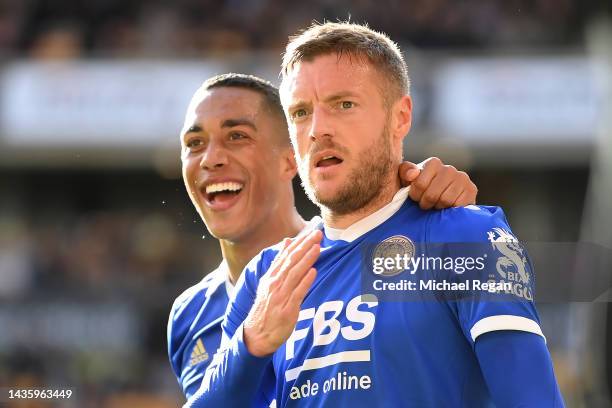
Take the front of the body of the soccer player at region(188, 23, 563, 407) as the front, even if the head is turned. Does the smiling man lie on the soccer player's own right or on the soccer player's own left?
on the soccer player's own right

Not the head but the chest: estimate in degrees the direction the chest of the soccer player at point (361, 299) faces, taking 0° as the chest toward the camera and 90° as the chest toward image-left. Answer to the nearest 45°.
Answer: approximately 45°

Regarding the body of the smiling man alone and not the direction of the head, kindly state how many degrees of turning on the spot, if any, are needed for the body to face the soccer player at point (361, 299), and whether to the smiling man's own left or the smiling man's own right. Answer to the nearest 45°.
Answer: approximately 90° to the smiling man's own left
